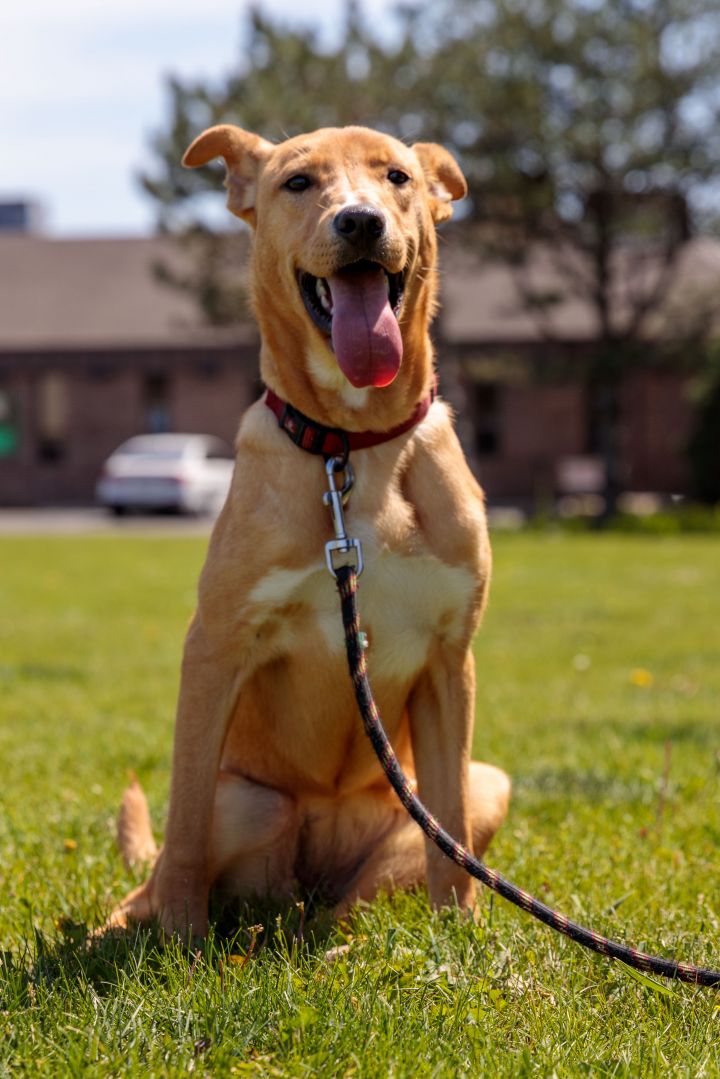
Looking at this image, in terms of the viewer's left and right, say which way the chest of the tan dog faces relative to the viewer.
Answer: facing the viewer

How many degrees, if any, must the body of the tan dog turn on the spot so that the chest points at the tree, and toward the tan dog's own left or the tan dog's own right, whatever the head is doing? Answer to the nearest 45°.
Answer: approximately 180°

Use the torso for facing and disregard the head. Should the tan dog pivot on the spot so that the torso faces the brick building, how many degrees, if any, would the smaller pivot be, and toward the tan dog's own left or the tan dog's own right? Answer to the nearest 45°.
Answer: approximately 180°

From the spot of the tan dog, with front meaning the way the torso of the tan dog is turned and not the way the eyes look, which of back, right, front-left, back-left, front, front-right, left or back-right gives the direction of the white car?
back
